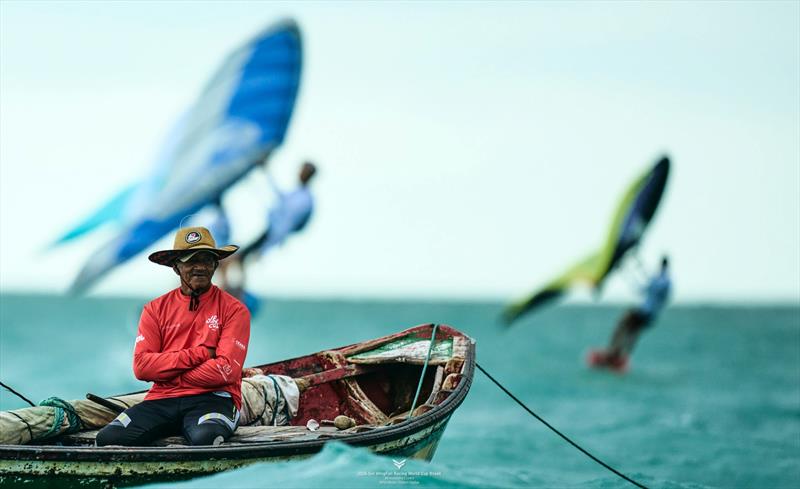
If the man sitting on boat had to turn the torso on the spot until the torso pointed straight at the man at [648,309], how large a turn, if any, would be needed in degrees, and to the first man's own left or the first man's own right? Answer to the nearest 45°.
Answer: approximately 135° to the first man's own left

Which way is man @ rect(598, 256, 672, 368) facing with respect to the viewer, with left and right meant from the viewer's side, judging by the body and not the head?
facing to the left of the viewer

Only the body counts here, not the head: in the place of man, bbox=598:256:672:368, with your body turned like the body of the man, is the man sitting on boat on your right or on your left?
on your left

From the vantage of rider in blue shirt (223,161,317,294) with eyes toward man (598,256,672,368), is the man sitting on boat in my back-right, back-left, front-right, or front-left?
back-right

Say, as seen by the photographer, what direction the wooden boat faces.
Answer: facing to the right of the viewer

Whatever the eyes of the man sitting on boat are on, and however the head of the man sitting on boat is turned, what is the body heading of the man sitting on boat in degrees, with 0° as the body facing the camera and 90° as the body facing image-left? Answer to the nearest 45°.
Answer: approximately 0°

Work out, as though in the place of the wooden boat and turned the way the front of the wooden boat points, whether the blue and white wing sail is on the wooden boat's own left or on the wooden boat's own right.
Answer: on the wooden boat's own left

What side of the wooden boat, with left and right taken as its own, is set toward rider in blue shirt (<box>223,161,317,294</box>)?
left

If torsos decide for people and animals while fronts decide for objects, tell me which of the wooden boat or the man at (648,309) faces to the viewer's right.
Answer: the wooden boat
